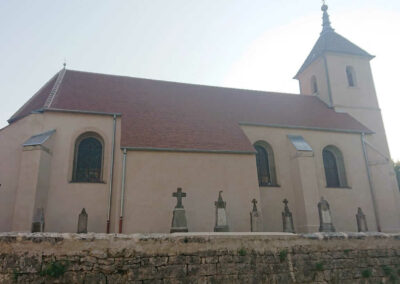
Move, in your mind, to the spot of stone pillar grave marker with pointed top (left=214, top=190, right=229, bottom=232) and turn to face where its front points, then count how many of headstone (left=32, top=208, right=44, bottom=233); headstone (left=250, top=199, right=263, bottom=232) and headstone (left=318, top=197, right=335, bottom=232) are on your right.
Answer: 1

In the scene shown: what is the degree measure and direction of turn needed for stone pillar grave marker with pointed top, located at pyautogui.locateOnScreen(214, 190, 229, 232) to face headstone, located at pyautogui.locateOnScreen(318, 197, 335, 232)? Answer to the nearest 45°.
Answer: approximately 90° to its left

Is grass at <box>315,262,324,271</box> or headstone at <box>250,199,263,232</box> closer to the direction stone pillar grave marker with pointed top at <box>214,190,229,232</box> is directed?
the grass

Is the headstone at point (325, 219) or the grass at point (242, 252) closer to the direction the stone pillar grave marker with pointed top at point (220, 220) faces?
the grass

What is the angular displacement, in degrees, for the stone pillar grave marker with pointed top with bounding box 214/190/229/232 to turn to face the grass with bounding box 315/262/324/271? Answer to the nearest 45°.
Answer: approximately 45° to its left

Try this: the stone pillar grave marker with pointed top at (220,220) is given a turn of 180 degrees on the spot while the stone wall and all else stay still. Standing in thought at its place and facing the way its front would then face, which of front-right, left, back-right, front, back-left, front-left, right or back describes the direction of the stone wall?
back

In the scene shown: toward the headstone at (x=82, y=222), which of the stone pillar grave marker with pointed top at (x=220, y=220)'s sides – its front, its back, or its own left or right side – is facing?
right

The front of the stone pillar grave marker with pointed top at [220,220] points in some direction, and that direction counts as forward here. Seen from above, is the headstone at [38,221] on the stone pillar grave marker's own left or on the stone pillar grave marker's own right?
on the stone pillar grave marker's own right

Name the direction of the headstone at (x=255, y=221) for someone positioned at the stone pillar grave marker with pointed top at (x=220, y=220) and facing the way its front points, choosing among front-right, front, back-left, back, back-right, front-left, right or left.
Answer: back-left

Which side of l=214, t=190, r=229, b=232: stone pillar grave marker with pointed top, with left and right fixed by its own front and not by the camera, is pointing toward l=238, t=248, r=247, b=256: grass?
front

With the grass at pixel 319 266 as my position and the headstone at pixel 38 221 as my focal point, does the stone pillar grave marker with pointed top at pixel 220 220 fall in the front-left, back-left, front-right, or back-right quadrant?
front-right

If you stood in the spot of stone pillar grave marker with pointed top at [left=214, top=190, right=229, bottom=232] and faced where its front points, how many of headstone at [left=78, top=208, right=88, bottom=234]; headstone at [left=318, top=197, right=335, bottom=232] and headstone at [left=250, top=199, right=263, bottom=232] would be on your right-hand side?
1

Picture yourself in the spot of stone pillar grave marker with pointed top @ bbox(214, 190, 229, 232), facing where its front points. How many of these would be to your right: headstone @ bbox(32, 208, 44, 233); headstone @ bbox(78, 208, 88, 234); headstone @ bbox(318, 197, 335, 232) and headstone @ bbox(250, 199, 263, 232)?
2

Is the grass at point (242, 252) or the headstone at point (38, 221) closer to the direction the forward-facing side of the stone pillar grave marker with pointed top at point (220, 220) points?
the grass

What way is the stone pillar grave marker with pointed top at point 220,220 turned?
toward the camera
